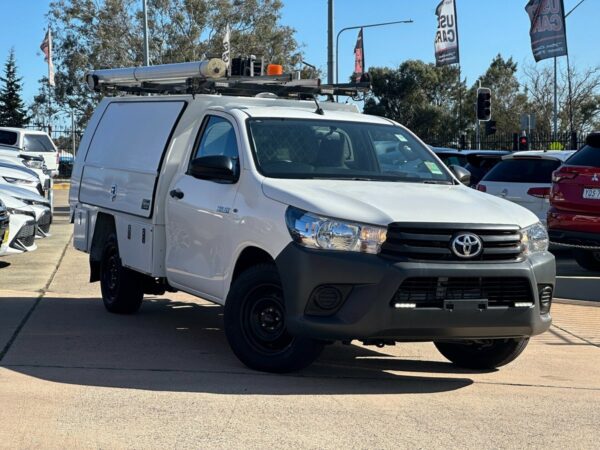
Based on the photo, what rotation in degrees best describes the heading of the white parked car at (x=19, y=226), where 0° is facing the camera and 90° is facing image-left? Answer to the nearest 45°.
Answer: approximately 315°

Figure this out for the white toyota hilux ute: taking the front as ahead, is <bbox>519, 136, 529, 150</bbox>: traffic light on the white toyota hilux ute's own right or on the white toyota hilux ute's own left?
on the white toyota hilux ute's own left

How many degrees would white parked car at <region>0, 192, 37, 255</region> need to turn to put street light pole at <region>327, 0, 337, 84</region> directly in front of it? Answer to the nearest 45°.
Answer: approximately 90° to its left

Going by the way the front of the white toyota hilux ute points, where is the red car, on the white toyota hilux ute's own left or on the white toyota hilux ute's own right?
on the white toyota hilux ute's own left

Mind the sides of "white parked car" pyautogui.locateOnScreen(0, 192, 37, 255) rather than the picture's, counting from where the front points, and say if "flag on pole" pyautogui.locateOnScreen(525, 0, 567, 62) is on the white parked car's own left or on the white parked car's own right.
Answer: on the white parked car's own left

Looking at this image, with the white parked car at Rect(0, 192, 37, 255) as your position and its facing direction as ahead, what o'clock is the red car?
The red car is roughly at 11 o'clock from the white parked car.

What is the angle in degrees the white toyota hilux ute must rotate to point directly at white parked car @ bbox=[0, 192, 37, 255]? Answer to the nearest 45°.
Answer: approximately 180°

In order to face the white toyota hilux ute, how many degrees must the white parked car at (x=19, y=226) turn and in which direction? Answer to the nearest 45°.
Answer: approximately 45° to its right
